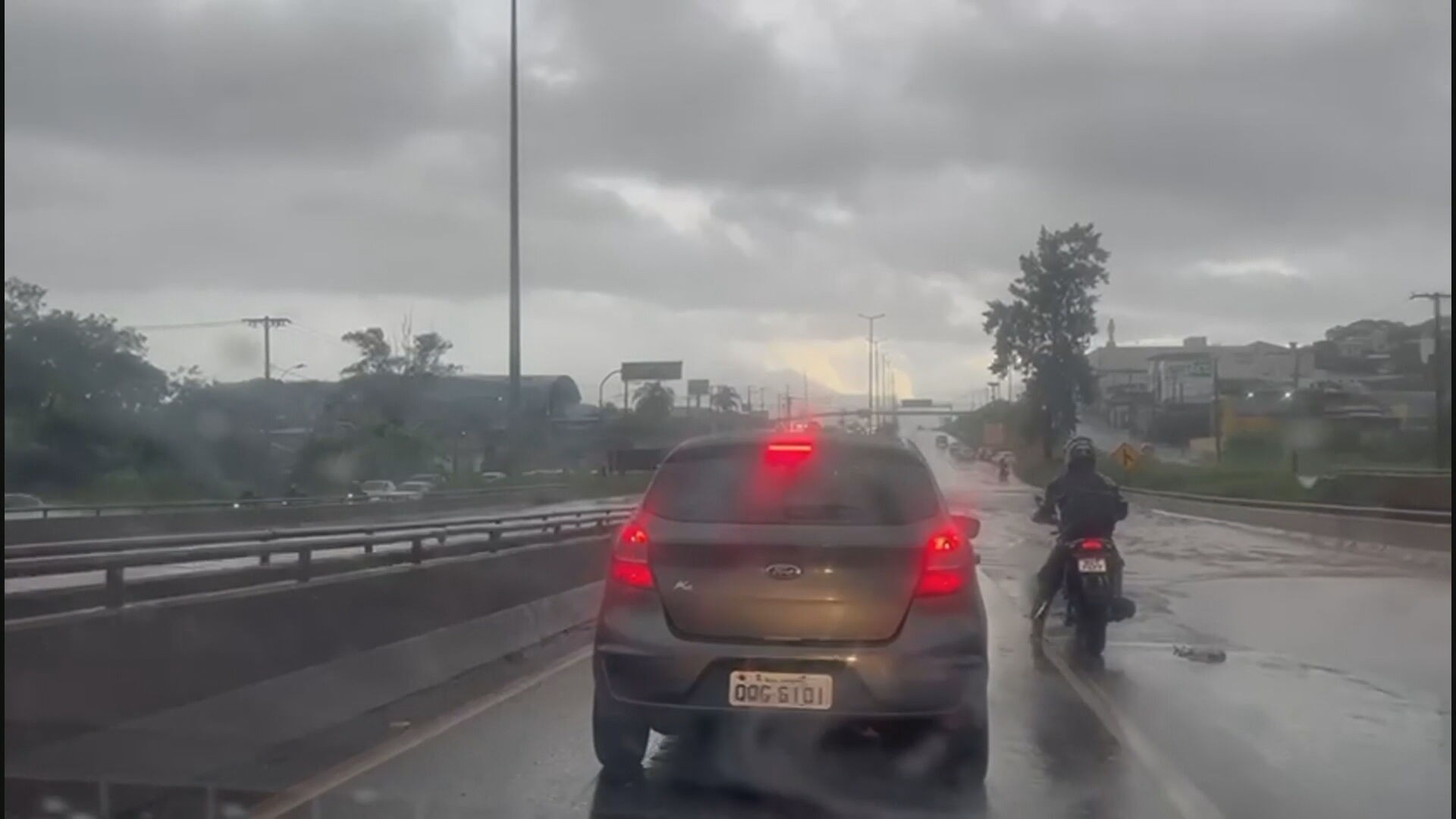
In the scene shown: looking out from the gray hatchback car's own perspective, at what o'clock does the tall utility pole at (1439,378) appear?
The tall utility pole is roughly at 2 o'clock from the gray hatchback car.

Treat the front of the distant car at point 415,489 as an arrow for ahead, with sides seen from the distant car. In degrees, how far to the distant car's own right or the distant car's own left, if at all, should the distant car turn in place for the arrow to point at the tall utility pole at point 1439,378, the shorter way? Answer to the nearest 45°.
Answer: approximately 45° to the distant car's own left

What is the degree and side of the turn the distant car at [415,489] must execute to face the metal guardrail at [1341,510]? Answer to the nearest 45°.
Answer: approximately 90° to its left

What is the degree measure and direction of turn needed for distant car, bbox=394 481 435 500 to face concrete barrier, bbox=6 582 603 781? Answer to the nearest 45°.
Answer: approximately 45° to its left

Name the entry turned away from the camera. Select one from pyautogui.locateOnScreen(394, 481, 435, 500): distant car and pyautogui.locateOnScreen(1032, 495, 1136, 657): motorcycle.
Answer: the motorcycle

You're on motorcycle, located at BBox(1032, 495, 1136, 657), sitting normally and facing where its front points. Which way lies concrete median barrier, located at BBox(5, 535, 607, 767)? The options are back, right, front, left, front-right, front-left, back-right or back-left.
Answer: back-left

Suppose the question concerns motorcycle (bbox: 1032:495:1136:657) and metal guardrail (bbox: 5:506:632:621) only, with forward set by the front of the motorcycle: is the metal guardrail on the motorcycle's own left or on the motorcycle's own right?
on the motorcycle's own left

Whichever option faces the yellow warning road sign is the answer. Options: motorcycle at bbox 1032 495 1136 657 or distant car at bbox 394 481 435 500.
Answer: the motorcycle

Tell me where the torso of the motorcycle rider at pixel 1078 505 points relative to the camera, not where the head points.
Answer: away from the camera

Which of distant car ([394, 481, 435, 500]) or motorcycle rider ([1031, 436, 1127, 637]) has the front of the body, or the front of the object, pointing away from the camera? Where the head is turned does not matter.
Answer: the motorcycle rider

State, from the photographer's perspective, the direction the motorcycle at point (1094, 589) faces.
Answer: facing away from the viewer

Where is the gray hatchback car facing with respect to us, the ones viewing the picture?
facing away from the viewer
